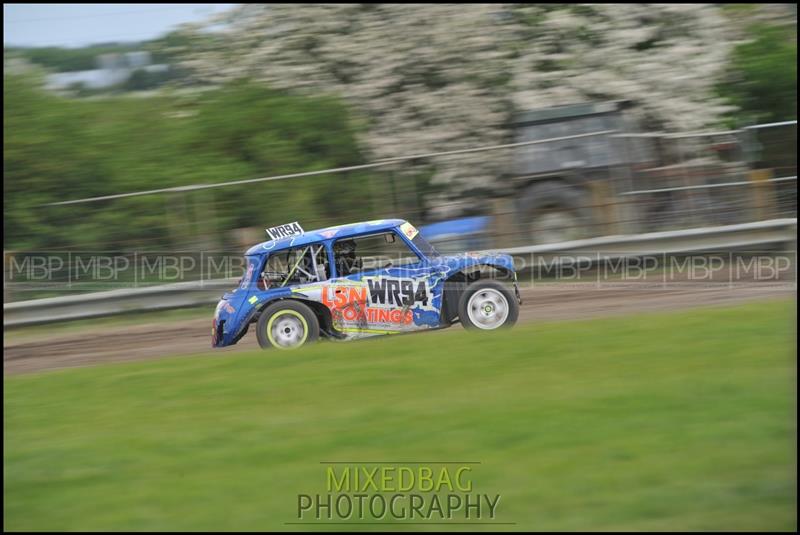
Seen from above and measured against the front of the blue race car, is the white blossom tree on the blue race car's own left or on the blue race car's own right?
on the blue race car's own left

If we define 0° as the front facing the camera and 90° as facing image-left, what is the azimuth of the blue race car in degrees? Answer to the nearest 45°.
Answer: approximately 270°
